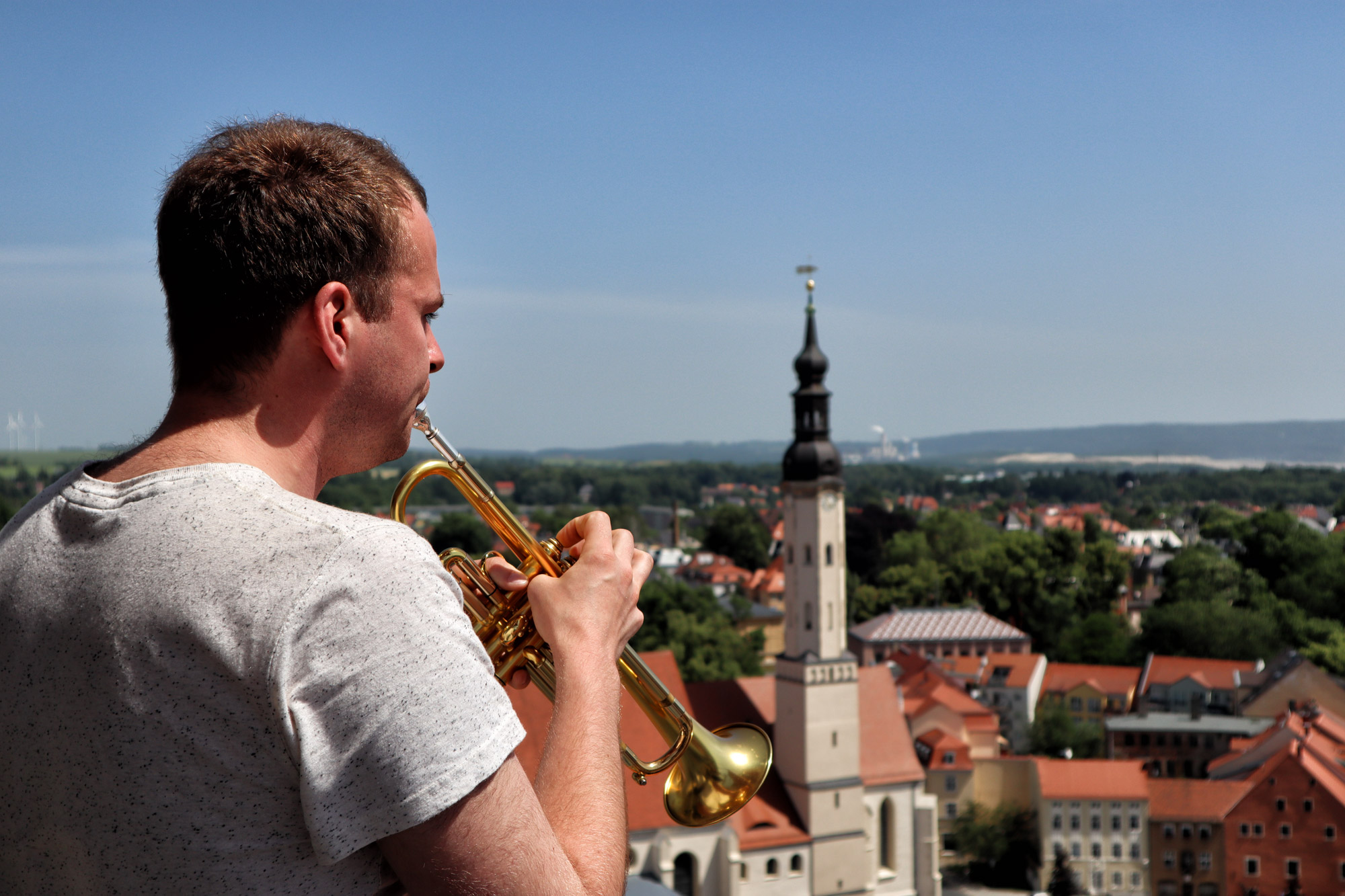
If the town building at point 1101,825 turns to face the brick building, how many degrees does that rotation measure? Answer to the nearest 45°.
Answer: approximately 45° to its left

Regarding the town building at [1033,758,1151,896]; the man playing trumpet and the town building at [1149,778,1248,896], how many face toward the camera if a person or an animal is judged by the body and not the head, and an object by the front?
2

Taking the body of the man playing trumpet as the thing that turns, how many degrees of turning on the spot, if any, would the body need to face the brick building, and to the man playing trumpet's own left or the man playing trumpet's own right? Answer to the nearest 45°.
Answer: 0° — they already face it

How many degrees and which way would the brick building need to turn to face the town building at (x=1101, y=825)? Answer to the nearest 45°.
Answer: approximately 90° to its right

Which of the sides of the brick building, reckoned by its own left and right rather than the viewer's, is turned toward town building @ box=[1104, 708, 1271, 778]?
back

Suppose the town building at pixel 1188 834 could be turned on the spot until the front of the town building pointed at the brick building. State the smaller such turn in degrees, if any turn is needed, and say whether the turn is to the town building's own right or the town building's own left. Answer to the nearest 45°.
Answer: approximately 45° to the town building's own left

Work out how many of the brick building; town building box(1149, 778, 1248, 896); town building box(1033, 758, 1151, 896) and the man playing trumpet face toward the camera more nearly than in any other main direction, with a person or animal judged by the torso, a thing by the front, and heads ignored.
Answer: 3

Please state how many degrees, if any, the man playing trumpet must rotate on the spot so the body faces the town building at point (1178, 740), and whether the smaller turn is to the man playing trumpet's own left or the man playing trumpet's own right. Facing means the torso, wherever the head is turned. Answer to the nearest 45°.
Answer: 0° — they already face it

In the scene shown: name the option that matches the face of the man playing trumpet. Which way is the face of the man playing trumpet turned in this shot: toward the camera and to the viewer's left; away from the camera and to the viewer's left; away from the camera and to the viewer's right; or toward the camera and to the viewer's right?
away from the camera and to the viewer's right
